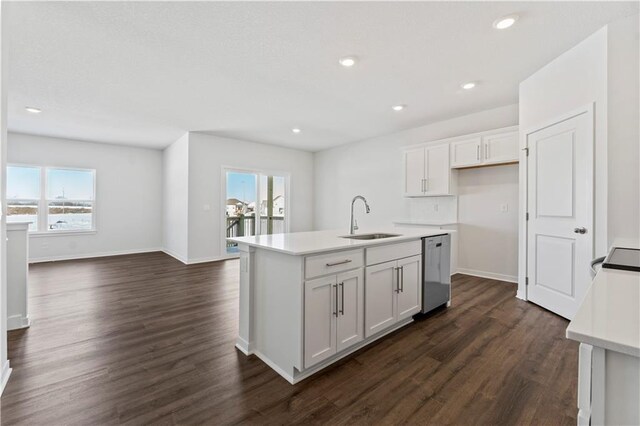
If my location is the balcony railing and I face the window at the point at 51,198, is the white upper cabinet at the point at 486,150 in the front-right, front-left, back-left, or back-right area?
back-left

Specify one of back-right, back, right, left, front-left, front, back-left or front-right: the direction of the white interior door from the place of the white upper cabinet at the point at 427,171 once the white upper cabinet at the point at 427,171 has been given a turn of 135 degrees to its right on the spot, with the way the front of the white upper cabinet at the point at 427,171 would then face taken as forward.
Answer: back-right

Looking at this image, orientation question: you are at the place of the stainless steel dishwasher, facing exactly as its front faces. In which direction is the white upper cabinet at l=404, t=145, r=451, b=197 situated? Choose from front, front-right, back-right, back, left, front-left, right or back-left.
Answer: back-left

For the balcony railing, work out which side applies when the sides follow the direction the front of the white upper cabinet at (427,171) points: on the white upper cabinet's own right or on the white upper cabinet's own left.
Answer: on the white upper cabinet's own right

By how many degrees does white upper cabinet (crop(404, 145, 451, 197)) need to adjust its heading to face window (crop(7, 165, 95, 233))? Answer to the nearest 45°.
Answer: approximately 45° to its right

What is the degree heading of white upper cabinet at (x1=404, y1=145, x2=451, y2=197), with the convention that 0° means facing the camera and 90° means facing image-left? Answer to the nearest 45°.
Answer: approximately 45°
